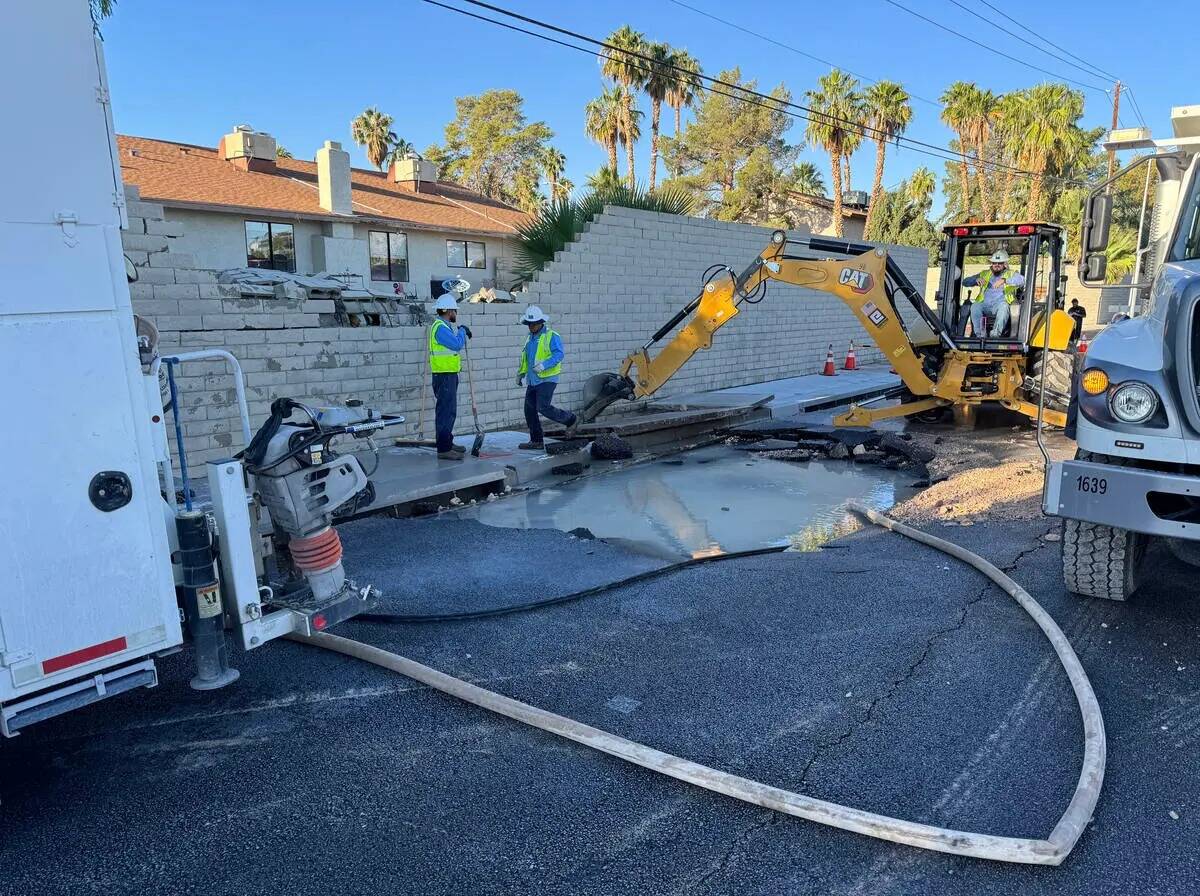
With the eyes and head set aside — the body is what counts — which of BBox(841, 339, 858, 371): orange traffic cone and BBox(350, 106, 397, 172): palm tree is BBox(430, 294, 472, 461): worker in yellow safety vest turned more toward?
the orange traffic cone

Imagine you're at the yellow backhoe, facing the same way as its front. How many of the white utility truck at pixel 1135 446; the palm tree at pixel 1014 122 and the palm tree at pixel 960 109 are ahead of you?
2

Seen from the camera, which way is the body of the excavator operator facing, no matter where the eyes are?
toward the camera

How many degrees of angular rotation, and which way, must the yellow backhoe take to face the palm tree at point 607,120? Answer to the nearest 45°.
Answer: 0° — it already faces it

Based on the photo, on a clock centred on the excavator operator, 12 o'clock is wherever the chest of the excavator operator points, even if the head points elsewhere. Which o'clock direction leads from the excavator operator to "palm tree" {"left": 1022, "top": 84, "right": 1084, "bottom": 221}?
The palm tree is roughly at 6 o'clock from the excavator operator.

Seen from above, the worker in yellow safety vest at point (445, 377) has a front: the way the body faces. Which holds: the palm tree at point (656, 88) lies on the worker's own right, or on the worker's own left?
on the worker's own left

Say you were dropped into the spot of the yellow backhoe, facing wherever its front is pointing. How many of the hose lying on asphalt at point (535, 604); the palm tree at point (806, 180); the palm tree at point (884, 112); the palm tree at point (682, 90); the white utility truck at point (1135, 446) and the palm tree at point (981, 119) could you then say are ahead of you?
4

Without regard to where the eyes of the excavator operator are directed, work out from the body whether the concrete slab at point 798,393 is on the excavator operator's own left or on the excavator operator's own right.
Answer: on the excavator operator's own right

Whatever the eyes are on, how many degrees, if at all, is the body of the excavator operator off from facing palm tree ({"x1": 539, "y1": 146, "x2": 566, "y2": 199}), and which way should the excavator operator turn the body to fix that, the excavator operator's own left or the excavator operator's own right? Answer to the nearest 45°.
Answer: approximately 135° to the excavator operator's own right

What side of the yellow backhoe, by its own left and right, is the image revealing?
back

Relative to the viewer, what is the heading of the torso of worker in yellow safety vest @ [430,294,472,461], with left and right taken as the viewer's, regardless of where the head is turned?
facing to the right of the viewer

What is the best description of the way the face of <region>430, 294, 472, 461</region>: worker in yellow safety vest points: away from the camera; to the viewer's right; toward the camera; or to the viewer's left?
to the viewer's right
